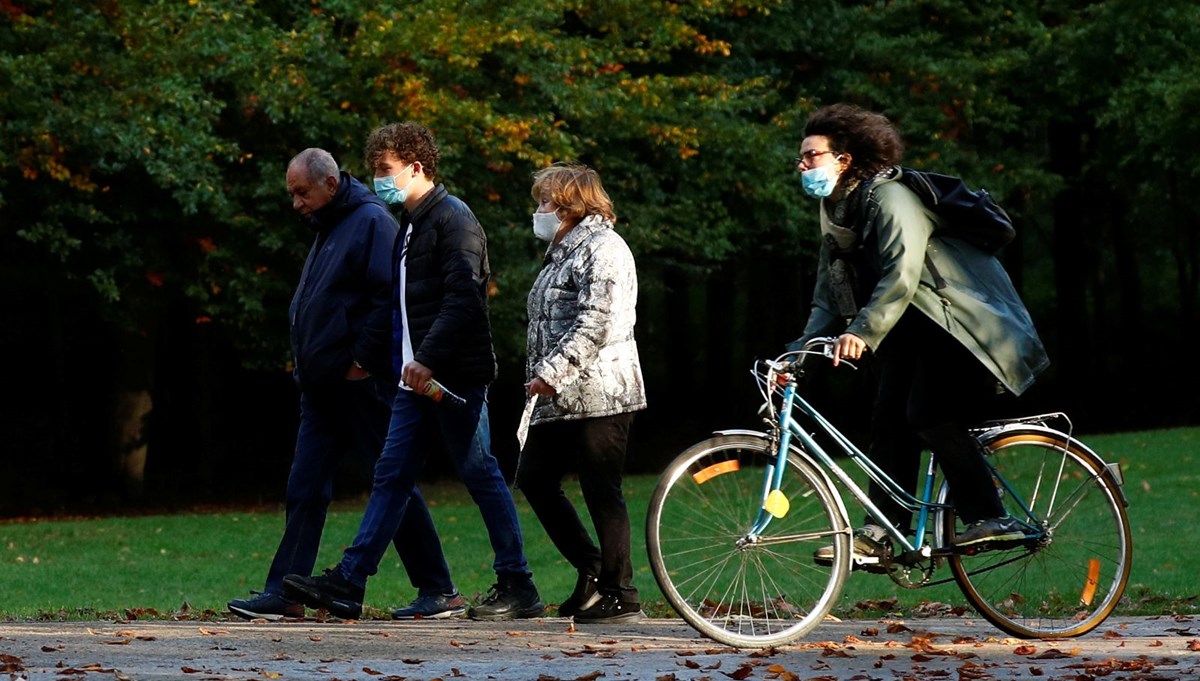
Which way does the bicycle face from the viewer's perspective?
to the viewer's left

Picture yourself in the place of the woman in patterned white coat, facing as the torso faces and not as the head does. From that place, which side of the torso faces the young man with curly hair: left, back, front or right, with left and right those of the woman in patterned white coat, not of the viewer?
front

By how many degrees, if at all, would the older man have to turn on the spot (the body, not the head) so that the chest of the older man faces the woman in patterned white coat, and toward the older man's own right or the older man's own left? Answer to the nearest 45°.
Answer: approximately 135° to the older man's own left

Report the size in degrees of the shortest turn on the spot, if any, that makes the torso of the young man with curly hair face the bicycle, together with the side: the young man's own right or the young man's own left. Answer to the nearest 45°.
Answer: approximately 135° to the young man's own left

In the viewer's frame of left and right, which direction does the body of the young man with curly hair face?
facing to the left of the viewer

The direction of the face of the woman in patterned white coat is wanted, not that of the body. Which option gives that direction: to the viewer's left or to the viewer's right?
to the viewer's left

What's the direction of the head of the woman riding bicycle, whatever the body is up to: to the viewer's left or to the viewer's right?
to the viewer's left

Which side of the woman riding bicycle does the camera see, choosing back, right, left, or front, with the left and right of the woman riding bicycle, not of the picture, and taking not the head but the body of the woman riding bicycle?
left

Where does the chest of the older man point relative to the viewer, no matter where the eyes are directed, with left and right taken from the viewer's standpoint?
facing to the left of the viewer

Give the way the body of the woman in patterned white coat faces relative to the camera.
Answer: to the viewer's left

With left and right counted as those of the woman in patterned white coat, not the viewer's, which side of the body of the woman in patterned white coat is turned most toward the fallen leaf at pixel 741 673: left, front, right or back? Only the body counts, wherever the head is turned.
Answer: left

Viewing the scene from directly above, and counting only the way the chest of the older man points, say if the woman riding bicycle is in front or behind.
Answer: behind
